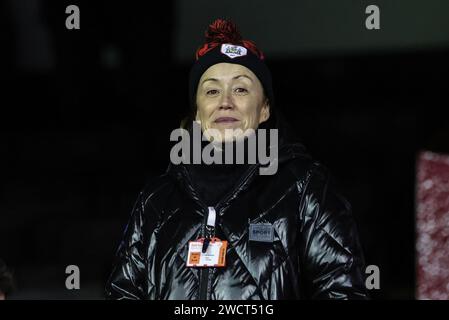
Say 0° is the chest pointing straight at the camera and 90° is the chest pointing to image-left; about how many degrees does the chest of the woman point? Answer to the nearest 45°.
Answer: approximately 0°
